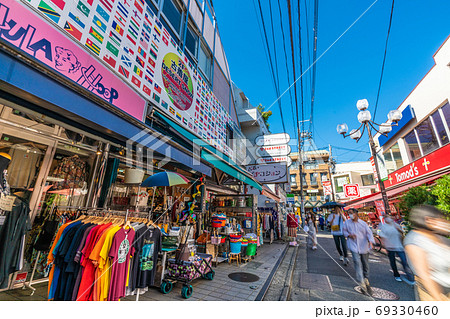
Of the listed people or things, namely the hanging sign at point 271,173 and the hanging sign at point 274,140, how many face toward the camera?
2

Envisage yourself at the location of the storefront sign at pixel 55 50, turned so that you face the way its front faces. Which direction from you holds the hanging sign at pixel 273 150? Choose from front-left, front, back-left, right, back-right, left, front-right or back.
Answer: front-left

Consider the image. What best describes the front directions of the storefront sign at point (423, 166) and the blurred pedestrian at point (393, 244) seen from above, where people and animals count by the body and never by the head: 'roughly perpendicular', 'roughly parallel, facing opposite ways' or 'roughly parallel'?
roughly perpendicular

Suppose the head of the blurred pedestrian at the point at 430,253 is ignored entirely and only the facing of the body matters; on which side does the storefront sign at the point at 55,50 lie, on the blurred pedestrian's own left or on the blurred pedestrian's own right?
on the blurred pedestrian's own right

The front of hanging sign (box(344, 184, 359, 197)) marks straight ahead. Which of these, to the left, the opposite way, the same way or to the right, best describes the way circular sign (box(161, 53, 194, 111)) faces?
to the left

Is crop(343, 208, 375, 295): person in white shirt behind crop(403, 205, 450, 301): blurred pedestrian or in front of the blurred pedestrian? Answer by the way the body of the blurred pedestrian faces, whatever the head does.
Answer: behind

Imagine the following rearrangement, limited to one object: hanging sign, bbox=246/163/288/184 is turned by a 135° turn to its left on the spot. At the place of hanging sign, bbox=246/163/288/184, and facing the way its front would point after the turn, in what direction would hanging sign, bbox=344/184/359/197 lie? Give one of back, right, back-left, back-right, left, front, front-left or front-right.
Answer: front

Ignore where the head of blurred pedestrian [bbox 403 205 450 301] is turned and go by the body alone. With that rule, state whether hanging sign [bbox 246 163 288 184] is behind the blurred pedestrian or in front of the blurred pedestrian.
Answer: behind

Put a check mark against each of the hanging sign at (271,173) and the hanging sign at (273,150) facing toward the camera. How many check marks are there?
2

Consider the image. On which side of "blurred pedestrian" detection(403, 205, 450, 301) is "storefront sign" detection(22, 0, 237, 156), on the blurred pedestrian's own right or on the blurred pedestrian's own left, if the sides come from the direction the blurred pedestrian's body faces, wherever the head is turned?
on the blurred pedestrian's own right
